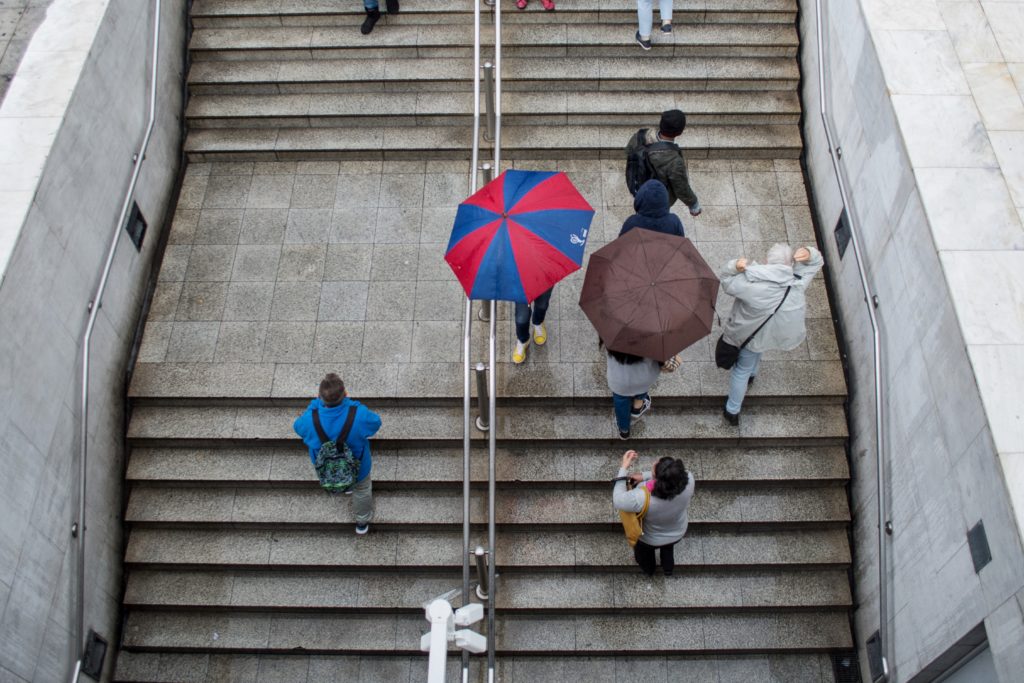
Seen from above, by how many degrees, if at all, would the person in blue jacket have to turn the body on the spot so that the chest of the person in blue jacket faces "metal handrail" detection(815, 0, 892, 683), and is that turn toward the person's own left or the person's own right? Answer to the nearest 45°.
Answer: approximately 90° to the person's own right

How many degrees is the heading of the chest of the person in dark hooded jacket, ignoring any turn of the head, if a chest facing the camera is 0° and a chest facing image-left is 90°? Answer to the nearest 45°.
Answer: approximately 180°

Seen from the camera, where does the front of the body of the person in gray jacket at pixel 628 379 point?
away from the camera

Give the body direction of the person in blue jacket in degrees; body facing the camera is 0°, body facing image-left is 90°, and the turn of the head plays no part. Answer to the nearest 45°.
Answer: approximately 180°

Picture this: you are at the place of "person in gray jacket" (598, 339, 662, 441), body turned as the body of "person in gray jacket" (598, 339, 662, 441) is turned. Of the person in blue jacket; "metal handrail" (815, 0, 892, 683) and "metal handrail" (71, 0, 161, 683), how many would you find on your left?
2

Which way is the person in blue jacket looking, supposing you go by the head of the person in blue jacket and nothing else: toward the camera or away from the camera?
away from the camera

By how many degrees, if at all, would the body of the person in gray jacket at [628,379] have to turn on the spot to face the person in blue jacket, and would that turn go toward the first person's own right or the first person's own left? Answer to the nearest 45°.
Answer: approximately 90° to the first person's own left

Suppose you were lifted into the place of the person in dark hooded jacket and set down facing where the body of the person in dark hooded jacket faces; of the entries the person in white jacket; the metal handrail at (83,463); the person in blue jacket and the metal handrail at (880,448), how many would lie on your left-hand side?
2

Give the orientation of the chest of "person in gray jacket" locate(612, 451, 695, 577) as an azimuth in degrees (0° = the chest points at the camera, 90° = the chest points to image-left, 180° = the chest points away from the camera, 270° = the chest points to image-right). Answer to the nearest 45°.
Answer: approximately 135°

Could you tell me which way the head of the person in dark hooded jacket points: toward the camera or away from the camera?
away from the camera

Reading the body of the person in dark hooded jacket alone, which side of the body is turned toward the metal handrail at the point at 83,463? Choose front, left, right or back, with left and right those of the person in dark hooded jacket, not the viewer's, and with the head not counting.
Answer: left

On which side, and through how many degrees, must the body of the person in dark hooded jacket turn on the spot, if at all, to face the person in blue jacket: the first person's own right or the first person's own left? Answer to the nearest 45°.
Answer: approximately 90° to the first person's own left
